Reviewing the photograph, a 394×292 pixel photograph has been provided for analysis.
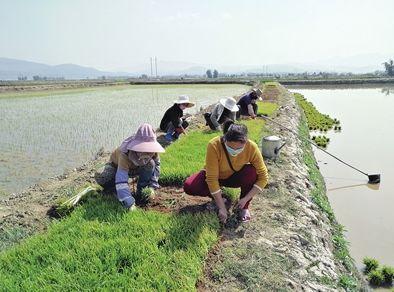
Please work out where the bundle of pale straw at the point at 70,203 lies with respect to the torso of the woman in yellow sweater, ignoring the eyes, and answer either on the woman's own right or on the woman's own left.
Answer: on the woman's own right

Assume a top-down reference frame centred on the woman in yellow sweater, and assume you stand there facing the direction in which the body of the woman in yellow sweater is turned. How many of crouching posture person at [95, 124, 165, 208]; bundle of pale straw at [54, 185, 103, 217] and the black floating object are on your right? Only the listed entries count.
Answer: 2

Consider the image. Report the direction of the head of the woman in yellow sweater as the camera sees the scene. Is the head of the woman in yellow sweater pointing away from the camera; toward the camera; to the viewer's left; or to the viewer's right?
toward the camera

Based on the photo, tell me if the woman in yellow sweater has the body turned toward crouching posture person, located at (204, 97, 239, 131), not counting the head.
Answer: no

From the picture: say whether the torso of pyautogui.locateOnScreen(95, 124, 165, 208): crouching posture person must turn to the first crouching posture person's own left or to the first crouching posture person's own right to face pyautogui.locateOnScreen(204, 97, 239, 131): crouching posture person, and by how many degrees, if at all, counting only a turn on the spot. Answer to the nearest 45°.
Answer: approximately 90° to the first crouching posture person's own left

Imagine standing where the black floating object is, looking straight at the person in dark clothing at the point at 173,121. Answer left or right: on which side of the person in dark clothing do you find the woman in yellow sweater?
left

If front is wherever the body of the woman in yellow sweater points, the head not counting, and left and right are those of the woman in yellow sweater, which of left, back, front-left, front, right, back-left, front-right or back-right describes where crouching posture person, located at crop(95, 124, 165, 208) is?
right

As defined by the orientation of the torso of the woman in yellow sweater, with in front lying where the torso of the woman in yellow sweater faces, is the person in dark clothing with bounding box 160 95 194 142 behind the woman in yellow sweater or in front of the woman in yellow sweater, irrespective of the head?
behind

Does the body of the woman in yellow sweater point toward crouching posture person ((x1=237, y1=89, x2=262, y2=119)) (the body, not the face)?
no

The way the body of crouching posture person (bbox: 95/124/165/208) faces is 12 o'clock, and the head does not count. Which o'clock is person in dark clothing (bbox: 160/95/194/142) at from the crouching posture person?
The person in dark clothing is roughly at 8 o'clock from the crouching posture person.

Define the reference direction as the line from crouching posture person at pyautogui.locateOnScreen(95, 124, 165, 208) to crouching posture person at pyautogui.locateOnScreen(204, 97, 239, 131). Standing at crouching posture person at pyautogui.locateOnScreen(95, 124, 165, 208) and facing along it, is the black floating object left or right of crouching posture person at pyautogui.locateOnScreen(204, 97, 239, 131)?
right

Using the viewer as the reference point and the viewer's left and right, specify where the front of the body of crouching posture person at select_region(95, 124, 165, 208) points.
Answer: facing the viewer and to the right of the viewer

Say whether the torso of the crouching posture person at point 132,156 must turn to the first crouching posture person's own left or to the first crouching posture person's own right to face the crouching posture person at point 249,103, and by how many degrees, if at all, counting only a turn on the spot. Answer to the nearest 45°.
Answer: approximately 90° to the first crouching posture person's own left

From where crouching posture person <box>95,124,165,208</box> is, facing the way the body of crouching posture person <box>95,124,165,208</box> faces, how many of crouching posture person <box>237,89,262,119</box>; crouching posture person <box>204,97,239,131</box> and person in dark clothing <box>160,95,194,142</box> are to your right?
0

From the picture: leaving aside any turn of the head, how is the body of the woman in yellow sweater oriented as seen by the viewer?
toward the camera

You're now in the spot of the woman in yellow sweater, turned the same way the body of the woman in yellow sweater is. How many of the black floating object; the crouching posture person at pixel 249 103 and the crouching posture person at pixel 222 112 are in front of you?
0

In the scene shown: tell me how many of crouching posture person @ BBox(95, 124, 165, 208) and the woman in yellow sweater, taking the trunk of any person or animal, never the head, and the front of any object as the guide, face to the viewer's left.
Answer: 0

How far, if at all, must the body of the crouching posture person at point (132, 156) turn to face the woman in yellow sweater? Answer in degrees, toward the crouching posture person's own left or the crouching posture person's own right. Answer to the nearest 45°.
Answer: approximately 45° to the crouching posture person's own left
